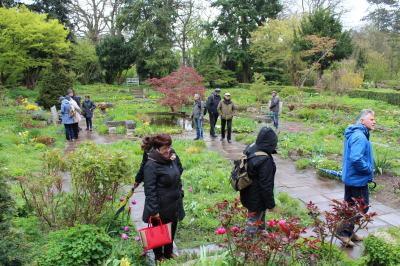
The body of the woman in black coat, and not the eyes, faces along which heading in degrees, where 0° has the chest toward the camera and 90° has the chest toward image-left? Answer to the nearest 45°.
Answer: approximately 315°

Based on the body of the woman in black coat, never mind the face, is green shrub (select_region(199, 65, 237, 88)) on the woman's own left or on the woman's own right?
on the woman's own left

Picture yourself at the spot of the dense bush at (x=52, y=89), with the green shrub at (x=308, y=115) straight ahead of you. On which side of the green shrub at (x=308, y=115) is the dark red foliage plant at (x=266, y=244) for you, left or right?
right

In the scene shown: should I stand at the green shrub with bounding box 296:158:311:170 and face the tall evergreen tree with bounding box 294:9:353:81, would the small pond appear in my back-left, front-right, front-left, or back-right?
front-left

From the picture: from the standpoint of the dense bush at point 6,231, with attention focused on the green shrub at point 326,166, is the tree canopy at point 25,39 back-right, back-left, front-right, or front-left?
front-left

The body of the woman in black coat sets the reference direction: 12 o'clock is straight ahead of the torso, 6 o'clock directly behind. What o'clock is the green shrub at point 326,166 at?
The green shrub is roughly at 9 o'clock from the woman in black coat.

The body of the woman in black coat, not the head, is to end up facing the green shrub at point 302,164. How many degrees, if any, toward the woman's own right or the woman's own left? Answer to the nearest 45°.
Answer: approximately 90° to the woman's own left

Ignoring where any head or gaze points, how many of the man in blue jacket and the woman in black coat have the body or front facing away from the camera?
0

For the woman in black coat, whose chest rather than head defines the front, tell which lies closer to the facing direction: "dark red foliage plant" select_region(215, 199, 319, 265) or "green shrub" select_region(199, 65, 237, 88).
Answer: the dark red foliage plant

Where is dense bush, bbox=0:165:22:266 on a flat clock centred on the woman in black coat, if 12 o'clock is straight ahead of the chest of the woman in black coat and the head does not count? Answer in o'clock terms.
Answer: The dense bush is roughly at 4 o'clock from the woman in black coat.
